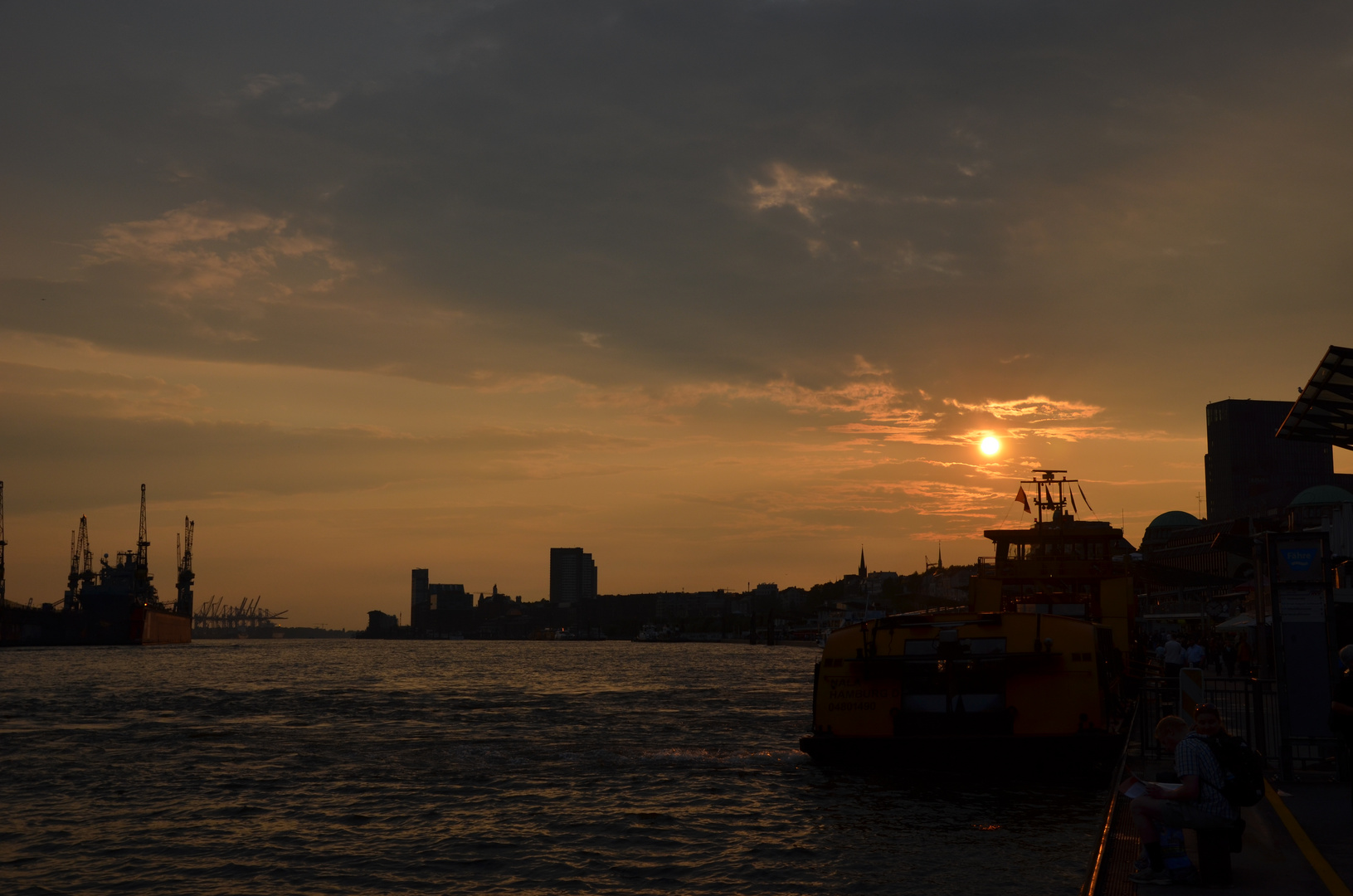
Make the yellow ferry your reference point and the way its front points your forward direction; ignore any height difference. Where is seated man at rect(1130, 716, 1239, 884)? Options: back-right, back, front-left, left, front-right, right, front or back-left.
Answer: back

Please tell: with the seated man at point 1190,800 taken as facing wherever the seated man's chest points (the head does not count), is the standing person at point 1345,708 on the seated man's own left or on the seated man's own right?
on the seated man's own right

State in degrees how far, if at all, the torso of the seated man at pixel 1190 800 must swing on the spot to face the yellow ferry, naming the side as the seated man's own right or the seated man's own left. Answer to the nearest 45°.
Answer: approximately 90° to the seated man's own right

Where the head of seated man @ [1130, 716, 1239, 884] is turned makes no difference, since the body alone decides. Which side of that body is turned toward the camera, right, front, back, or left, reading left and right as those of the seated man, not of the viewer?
left

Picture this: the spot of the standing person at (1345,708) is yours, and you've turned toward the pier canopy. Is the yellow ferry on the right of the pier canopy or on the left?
left

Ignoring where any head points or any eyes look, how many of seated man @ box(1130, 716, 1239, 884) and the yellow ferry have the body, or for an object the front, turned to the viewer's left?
1

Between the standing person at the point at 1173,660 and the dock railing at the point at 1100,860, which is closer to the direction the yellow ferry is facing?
the standing person

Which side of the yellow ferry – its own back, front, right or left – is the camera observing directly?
back

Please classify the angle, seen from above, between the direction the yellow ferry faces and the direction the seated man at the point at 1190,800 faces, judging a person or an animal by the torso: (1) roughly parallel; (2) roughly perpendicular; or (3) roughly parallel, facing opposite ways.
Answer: roughly perpendicular

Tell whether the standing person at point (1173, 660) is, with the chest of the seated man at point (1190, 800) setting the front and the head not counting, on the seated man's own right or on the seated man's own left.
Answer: on the seated man's own right
